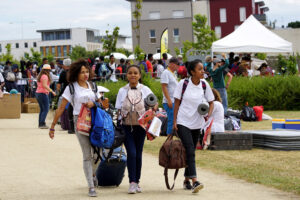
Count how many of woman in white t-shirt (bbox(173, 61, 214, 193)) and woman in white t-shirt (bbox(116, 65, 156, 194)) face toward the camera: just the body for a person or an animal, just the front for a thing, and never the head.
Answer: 2

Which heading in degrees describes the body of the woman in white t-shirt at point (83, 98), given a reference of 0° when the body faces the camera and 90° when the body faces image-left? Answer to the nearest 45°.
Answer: approximately 315°

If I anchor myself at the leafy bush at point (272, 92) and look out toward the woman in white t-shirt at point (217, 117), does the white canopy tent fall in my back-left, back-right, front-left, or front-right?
back-right

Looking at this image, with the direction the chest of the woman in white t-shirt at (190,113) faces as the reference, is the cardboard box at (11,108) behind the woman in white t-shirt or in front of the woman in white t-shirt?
behind

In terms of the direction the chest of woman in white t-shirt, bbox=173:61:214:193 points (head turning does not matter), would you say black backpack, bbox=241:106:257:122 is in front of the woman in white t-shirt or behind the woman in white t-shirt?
behind

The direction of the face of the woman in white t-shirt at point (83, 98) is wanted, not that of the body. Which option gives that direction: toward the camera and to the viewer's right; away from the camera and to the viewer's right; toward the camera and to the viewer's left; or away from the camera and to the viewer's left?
toward the camera and to the viewer's right
